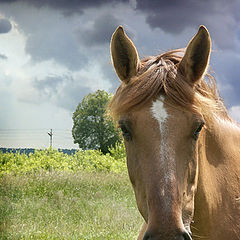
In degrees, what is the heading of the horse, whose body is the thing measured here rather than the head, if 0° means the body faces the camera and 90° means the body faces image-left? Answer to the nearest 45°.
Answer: approximately 0°

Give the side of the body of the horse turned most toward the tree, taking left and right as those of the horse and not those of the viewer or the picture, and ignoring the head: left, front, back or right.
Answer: back

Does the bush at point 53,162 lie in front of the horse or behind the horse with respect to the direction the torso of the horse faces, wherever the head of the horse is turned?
behind
